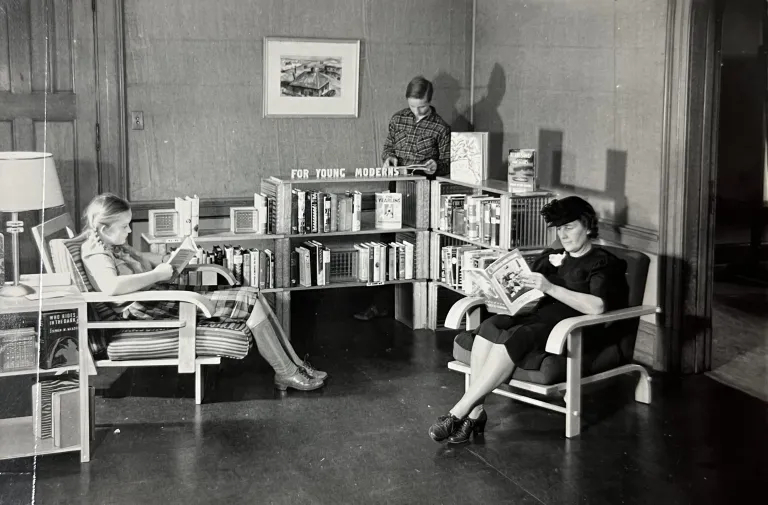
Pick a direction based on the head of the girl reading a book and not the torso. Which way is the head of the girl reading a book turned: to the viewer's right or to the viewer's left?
to the viewer's right

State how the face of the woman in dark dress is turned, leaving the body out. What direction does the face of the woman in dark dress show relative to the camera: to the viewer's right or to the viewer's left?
to the viewer's left

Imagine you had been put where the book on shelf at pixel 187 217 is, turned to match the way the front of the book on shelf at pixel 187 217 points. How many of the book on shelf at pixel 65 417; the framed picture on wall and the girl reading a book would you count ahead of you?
2

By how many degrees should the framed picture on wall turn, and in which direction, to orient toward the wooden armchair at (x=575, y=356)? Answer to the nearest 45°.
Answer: approximately 45° to its left

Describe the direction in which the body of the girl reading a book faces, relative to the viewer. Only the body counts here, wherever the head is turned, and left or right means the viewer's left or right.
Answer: facing to the right of the viewer

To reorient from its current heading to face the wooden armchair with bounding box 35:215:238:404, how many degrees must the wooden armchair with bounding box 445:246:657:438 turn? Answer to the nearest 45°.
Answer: approximately 45° to its right

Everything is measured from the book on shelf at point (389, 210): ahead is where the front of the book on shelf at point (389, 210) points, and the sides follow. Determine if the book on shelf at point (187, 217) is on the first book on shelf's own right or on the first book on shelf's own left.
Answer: on the first book on shelf's own right

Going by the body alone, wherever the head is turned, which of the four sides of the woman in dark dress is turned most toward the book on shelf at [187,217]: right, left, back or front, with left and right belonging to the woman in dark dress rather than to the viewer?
right

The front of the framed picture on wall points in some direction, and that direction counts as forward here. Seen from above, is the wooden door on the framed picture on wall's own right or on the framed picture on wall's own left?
on the framed picture on wall's own right
